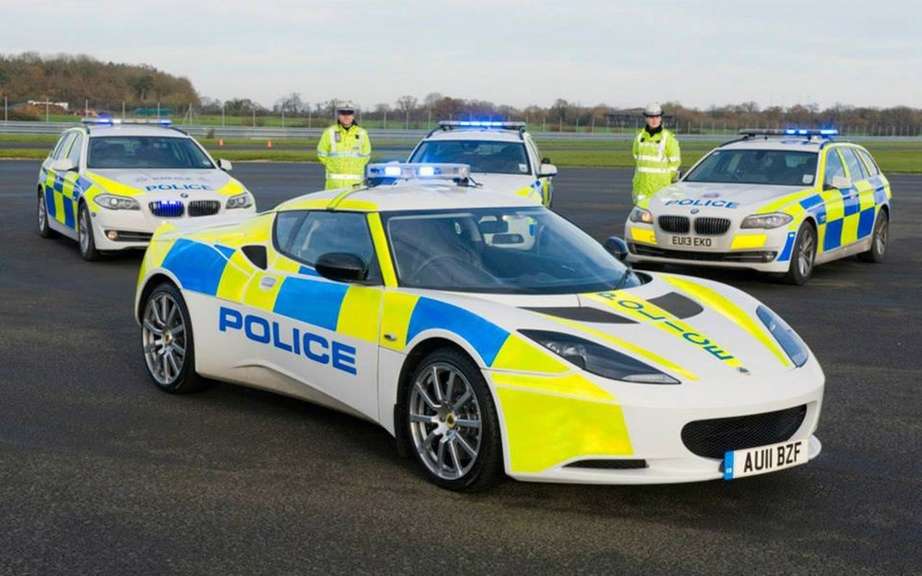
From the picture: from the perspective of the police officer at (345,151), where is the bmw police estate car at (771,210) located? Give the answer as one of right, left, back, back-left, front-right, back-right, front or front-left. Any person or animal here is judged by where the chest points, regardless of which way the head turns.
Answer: front-left

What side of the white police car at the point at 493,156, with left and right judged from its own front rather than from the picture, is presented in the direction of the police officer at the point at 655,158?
left

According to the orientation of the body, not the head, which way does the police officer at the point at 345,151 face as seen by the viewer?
toward the camera

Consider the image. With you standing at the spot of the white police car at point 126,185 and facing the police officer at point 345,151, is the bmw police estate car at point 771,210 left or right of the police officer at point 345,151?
right

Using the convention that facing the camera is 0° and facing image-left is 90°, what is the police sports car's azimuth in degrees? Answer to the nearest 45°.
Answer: approximately 315°

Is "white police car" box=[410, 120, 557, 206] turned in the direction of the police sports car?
yes

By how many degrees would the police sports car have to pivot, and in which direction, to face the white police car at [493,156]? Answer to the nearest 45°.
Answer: approximately 135° to its left

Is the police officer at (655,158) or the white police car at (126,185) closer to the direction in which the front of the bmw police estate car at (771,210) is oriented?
the white police car

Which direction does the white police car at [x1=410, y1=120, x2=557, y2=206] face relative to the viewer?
toward the camera

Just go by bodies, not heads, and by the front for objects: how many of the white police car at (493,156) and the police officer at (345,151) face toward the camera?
2

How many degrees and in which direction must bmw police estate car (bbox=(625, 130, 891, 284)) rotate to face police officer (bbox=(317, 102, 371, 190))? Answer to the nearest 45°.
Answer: approximately 45° to its right

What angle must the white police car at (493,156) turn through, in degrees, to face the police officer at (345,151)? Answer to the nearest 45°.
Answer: approximately 90° to its right

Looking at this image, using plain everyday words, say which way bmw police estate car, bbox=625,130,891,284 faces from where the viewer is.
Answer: facing the viewer and to the left of the viewer

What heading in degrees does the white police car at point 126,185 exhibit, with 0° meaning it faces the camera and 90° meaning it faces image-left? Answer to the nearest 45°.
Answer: approximately 315°
